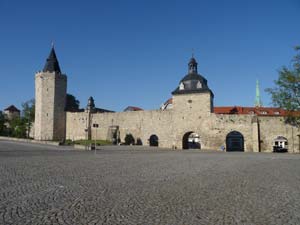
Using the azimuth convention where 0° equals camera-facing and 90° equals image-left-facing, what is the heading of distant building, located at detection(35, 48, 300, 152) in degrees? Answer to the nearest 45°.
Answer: approximately 0°
